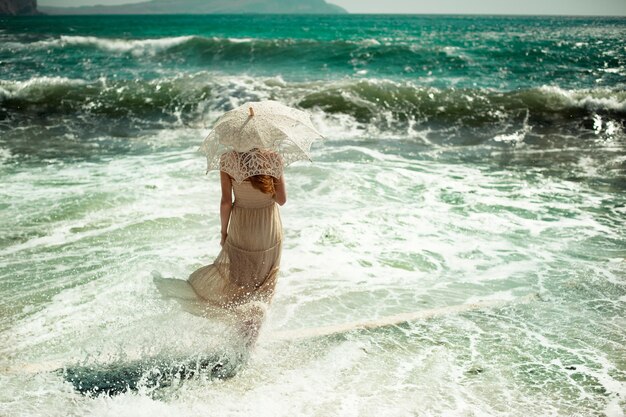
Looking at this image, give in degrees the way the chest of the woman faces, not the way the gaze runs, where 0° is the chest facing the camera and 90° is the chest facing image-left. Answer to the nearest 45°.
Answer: approximately 180°
